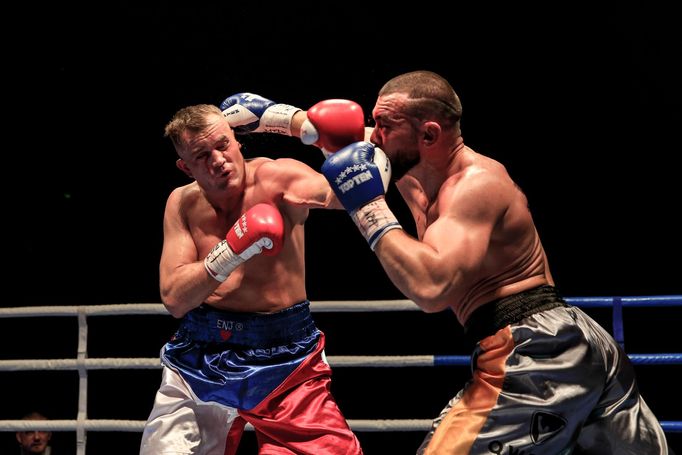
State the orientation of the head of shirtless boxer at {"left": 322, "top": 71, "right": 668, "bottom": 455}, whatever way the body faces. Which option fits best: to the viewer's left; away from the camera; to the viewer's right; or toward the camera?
to the viewer's left

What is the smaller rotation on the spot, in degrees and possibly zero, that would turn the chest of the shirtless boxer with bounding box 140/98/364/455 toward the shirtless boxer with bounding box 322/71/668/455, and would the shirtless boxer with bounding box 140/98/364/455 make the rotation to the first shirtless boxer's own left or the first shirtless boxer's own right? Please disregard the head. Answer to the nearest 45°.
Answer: approximately 45° to the first shirtless boxer's own left

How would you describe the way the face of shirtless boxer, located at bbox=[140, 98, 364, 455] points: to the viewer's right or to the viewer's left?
to the viewer's right

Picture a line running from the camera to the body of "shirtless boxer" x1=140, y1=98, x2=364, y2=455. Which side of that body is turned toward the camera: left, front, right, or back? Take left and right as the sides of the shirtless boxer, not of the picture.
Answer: front
